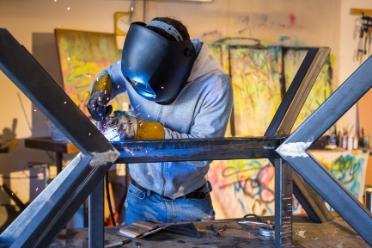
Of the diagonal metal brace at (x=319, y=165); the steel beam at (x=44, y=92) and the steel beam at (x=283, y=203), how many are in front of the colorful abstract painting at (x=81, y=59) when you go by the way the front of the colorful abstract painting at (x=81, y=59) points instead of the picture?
3

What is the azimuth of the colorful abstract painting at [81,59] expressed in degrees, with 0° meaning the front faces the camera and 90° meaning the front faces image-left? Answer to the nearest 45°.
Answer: approximately 0°

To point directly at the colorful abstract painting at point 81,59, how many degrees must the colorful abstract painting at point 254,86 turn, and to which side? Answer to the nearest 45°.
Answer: approximately 45° to its right

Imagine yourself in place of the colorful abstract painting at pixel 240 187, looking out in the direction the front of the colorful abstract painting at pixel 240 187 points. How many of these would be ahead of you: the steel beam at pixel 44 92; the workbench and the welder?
3

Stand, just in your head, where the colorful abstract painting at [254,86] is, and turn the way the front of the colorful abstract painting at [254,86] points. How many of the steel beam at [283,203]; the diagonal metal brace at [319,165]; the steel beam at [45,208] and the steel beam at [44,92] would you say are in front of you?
4

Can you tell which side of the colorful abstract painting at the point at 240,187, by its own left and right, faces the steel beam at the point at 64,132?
front

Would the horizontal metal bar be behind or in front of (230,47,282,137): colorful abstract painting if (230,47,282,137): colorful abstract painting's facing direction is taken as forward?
in front

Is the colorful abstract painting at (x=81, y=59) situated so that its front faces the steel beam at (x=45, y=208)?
yes

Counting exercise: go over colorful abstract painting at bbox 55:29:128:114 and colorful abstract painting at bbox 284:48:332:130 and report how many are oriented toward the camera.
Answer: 2

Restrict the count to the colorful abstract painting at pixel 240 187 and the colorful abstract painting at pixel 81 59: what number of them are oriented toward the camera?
2

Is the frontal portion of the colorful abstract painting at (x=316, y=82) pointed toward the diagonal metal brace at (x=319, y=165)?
yes

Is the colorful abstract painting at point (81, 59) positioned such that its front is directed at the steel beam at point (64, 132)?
yes
